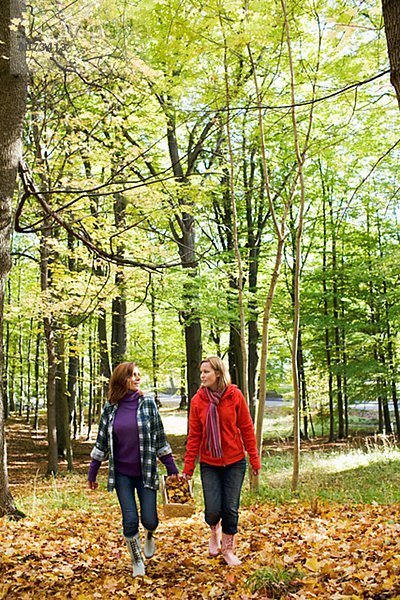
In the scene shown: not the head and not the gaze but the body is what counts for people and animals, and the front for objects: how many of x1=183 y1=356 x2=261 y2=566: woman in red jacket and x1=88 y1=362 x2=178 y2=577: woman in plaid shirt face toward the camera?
2

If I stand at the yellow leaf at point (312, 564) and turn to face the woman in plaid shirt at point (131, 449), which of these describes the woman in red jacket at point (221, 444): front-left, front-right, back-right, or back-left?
front-right

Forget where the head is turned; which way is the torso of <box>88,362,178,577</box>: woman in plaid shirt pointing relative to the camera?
toward the camera

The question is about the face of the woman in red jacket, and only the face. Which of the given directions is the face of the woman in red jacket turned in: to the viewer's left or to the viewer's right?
to the viewer's left

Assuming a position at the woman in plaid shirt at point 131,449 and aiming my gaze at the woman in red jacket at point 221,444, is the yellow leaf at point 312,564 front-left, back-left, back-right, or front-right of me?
front-right

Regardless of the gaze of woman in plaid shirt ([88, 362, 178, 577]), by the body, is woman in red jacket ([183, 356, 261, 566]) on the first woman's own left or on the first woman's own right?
on the first woman's own left

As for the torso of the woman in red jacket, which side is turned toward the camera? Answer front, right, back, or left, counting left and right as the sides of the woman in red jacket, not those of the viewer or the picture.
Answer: front

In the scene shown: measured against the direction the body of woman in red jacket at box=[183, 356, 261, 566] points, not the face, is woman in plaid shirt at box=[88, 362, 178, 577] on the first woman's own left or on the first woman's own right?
on the first woman's own right

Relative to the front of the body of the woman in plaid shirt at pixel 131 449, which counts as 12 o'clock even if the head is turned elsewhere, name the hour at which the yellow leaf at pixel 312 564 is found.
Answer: The yellow leaf is roughly at 10 o'clock from the woman in plaid shirt.

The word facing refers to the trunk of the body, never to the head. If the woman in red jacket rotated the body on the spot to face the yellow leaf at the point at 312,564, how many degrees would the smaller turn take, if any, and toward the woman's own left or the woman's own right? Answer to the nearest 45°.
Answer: approximately 45° to the woman's own left
